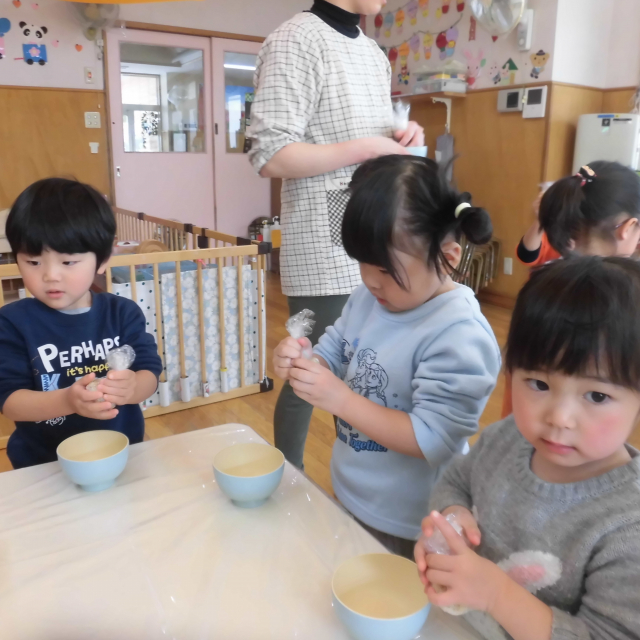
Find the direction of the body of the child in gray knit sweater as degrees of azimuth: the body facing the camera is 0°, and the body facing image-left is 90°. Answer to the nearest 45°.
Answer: approximately 45°

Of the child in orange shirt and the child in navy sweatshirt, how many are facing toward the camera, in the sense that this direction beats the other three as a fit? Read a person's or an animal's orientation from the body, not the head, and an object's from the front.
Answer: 1

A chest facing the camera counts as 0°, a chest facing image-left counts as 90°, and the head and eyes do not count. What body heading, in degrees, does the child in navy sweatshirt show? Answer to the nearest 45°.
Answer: approximately 0°

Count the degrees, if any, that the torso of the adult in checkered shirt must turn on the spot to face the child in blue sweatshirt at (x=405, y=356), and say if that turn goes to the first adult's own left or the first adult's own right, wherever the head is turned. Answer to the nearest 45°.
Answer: approximately 45° to the first adult's own right

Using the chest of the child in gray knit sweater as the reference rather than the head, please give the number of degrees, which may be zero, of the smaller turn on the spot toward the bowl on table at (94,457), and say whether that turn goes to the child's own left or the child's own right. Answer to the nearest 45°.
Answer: approximately 45° to the child's own right

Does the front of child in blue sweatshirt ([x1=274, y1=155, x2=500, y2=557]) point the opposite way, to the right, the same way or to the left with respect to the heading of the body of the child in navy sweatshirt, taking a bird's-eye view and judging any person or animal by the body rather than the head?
to the right

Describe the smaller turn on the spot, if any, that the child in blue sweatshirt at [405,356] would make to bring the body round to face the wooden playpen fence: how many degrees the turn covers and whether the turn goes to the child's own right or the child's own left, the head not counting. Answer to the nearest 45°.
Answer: approximately 90° to the child's own right

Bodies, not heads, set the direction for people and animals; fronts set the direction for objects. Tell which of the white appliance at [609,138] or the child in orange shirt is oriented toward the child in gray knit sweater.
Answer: the white appliance

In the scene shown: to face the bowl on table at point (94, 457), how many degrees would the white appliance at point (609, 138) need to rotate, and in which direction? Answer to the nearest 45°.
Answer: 0° — it already faces it

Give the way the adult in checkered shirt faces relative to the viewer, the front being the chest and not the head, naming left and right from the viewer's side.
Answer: facing the viewer and to the right of the viewer

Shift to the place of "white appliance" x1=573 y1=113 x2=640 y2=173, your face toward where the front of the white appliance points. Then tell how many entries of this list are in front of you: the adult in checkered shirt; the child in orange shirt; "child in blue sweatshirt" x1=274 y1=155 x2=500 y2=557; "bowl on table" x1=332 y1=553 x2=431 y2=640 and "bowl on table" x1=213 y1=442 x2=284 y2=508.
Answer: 5
